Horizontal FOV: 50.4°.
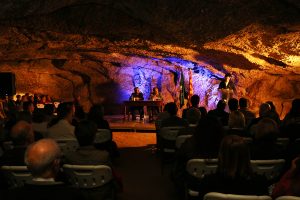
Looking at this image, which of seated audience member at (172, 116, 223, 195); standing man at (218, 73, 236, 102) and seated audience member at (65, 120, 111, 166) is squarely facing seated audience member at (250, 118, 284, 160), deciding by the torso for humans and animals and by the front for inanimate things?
the standing man

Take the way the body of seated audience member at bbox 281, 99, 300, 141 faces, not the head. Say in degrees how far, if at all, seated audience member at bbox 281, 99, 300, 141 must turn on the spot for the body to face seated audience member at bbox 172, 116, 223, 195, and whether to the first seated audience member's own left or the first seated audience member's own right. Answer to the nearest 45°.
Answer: approximately 135° to the first seated audience member's own left

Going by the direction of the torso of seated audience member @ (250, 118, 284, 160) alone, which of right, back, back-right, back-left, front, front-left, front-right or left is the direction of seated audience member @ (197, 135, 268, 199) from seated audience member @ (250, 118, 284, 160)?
back

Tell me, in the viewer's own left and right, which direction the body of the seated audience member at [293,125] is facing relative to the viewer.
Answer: facing away from the viewer

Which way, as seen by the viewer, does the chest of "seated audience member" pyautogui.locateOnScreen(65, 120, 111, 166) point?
away from the camera

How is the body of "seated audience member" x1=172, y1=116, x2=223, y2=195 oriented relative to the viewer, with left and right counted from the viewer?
facing away from the viewer

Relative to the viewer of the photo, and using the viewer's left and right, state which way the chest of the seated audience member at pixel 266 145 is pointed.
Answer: facing away from the viewer

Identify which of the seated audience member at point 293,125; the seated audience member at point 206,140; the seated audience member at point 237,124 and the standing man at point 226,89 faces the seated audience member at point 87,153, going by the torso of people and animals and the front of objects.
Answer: the standing man

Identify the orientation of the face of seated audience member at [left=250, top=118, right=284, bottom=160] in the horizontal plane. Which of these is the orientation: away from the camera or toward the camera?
away from the camera

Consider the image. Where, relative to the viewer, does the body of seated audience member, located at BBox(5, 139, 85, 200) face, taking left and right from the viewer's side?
facing away from the viewer

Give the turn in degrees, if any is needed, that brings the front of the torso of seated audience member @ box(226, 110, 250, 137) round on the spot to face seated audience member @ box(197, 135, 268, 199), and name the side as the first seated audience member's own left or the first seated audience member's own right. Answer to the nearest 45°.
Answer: approximately 180°

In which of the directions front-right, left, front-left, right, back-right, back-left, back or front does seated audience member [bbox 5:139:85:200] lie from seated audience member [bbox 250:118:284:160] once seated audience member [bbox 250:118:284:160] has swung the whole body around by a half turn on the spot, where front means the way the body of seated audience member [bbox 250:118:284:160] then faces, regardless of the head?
front-right

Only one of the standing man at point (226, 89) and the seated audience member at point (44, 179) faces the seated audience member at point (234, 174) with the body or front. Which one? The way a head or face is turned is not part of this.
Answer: the standing man
